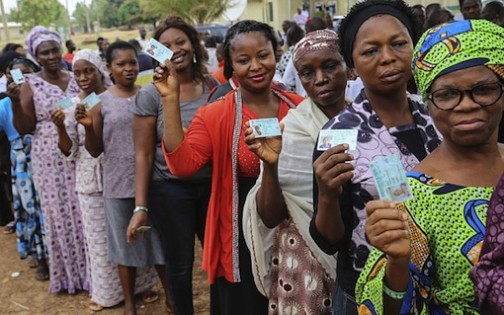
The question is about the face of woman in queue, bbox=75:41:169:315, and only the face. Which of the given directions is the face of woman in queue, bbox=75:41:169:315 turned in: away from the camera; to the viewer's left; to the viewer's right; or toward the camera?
toward the camera

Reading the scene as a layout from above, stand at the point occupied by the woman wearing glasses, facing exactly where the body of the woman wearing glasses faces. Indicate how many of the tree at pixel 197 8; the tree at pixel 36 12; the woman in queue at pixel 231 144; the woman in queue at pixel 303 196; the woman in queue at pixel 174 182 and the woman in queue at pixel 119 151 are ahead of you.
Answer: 0

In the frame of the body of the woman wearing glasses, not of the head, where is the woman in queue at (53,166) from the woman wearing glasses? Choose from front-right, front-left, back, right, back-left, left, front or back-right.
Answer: back-right

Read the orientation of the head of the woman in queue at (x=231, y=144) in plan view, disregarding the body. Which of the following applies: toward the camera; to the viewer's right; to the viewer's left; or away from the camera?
toward the camera

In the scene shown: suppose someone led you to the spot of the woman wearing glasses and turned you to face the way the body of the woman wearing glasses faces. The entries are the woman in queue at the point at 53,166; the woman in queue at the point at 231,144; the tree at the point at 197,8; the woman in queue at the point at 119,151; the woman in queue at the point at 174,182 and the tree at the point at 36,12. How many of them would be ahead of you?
0

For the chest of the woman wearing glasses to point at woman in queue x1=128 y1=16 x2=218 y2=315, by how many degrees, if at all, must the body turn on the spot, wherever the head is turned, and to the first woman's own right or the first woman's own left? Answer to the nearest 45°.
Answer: approximately 135° to the first woman's own right

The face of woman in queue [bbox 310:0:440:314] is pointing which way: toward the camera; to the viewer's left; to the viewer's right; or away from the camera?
toward the camera

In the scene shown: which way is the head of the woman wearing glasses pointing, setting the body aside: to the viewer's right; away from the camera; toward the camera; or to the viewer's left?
toward the camera

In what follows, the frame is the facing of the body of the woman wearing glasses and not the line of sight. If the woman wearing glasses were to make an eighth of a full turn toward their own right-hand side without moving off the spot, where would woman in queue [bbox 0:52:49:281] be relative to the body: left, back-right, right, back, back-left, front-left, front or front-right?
right

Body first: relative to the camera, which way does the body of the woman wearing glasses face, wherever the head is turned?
toward the camera

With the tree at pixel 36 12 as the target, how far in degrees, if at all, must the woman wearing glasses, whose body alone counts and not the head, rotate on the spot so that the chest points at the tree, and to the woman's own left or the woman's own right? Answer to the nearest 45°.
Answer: approximately 135° to the woman's own right

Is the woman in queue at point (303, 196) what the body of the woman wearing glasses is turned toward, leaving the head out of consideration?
no

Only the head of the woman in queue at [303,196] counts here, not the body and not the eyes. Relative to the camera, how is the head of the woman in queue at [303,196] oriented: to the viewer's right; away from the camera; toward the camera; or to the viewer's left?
toward the camera

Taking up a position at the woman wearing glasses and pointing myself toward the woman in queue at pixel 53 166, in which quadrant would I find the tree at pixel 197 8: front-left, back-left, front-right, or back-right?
front-right

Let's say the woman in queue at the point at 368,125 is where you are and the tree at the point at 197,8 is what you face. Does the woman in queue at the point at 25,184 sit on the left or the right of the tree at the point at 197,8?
left
